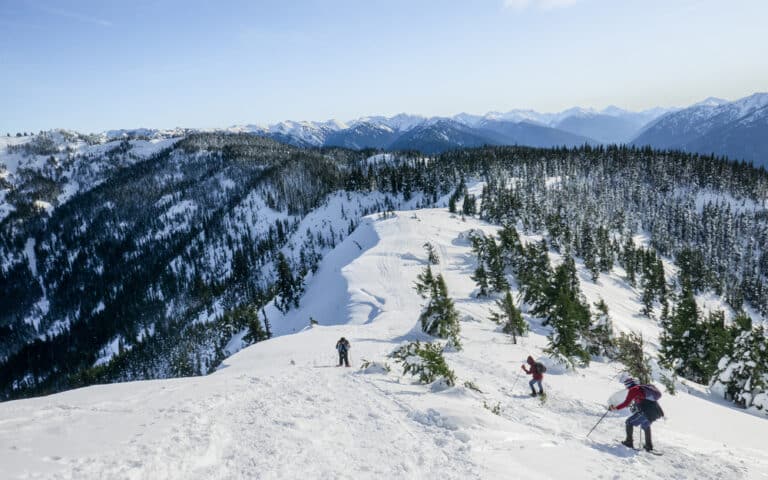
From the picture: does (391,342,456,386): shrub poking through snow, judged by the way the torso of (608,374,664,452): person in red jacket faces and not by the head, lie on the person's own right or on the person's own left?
on the person's own right

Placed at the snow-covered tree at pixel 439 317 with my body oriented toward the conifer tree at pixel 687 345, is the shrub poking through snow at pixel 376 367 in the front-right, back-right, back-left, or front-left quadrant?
back-right

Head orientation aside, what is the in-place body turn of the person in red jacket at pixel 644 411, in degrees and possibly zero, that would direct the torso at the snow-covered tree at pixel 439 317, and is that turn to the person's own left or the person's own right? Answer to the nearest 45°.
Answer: approximately 90° to the person's own right

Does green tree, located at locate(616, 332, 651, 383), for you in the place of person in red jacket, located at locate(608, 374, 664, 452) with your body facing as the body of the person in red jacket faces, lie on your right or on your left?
on your right

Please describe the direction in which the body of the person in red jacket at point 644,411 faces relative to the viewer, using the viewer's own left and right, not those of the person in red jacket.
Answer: facing the viewer and to the left of the viewer

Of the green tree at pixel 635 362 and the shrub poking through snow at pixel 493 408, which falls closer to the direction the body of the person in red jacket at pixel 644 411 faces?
the shrub poking through snow

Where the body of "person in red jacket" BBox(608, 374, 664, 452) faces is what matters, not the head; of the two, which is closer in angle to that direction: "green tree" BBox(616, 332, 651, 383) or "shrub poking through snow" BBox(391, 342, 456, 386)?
the shrub poking through snow

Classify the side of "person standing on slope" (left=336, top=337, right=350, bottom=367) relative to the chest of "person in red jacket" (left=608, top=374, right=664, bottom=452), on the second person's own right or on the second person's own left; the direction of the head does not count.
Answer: on the second person's own right

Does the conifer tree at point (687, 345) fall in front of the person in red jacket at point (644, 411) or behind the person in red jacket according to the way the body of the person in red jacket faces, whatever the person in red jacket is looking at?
behind
